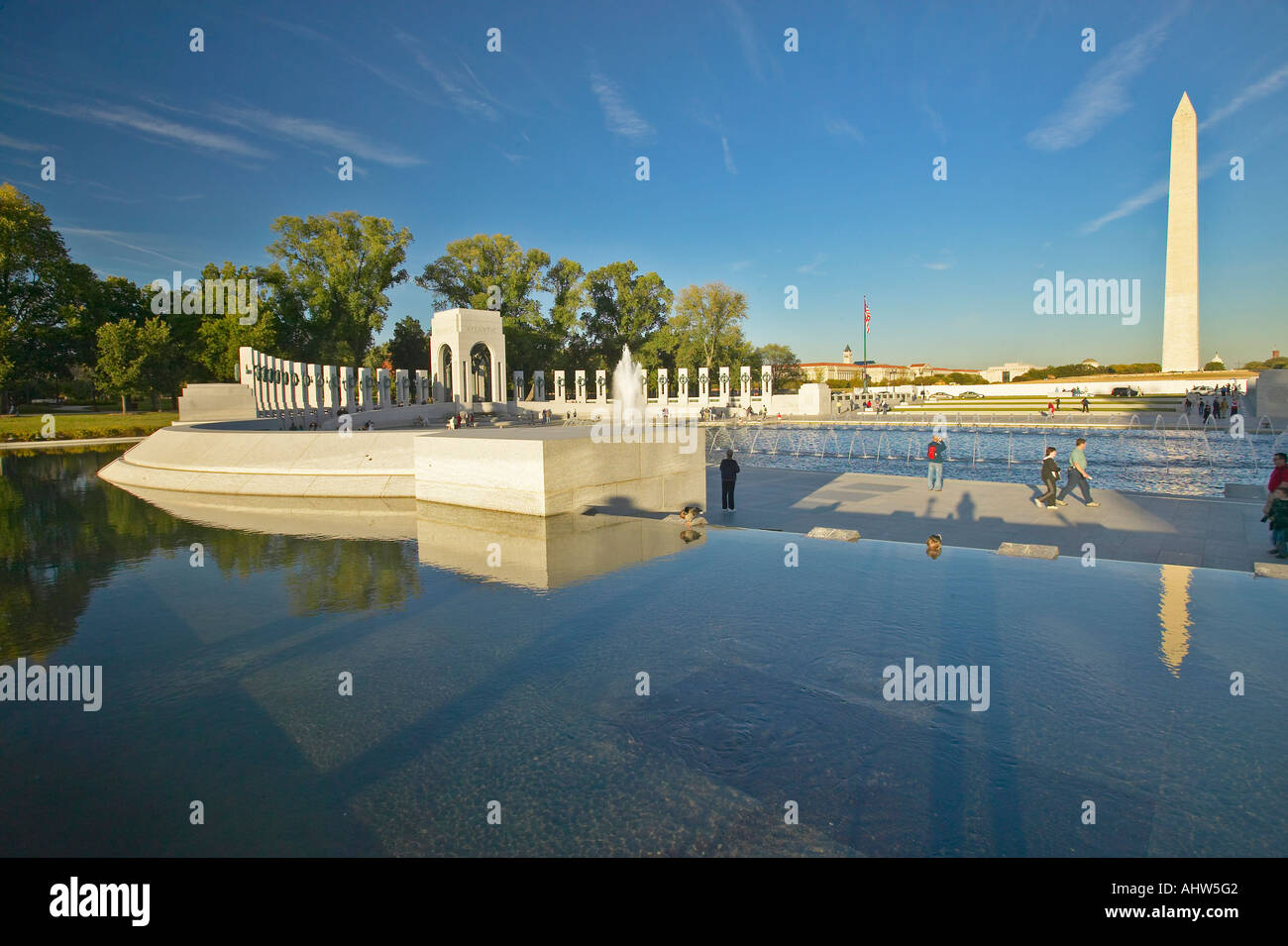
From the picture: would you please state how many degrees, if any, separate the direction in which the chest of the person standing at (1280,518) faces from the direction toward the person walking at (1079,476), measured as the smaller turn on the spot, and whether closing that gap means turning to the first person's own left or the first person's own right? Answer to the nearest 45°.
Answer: approximately 45° to the first person's own right

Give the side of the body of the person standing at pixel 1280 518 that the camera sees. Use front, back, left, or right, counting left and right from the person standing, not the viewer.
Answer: left
